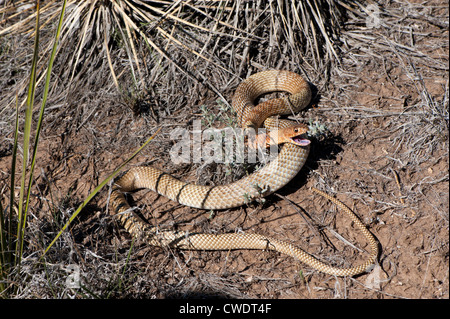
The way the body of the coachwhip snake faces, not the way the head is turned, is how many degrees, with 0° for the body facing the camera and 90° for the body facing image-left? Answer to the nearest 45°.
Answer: approximately 270°

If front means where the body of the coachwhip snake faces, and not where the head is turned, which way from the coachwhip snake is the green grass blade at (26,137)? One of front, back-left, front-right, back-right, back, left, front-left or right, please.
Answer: back-right
